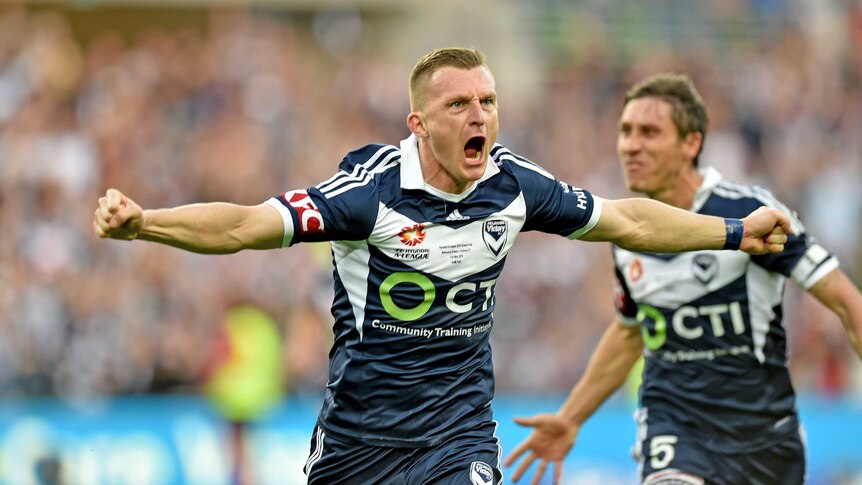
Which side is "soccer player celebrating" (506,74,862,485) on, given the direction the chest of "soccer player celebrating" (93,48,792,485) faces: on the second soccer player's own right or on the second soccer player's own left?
on the second soccer player's own left

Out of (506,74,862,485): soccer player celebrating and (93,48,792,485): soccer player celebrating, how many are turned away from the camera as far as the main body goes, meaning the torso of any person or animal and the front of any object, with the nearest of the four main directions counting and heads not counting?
0

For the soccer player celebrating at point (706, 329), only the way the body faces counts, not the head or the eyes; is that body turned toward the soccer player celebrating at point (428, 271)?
yes

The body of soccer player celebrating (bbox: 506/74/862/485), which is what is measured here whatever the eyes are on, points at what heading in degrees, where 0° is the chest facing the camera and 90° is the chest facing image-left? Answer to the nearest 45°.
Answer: approximately 45°

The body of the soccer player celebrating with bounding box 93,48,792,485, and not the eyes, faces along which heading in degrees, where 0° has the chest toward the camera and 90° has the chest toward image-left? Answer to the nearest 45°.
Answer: approximately 315°
